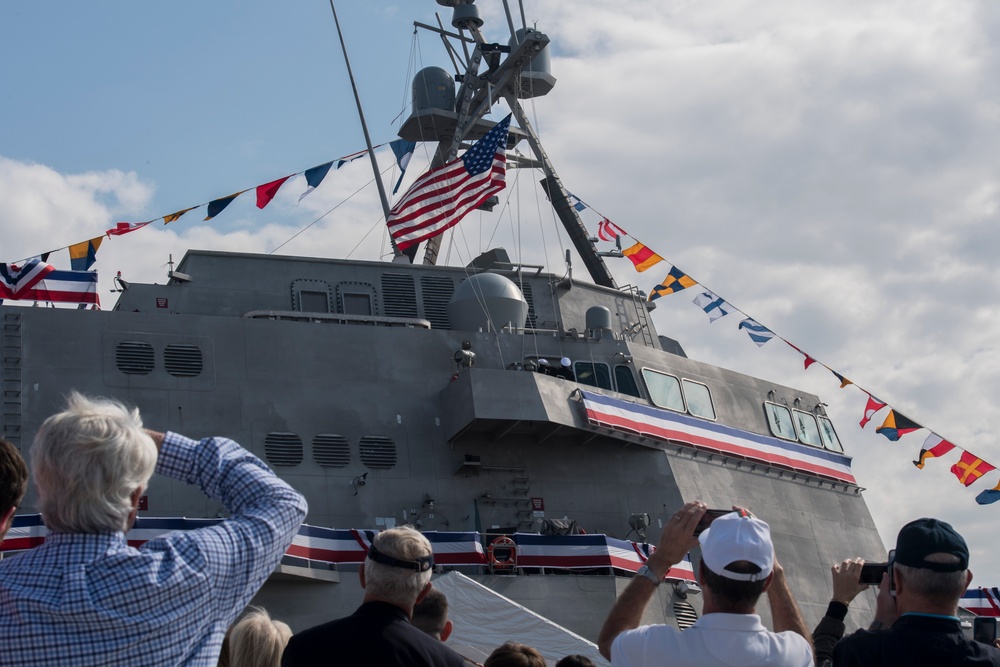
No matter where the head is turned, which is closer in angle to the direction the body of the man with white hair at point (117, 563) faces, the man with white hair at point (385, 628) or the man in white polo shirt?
the man with white hair

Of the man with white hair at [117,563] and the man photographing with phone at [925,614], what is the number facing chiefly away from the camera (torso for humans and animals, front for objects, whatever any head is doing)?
2

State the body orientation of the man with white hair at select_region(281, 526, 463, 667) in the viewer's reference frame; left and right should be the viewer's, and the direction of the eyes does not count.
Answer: facing away from the viewer

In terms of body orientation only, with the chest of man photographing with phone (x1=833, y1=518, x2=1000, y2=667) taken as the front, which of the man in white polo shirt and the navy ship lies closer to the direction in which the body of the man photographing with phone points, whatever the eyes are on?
the navy ship

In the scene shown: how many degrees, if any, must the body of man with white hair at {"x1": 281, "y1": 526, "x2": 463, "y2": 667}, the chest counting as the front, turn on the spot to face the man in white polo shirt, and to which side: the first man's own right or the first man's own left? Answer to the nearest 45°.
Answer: approximately 135° to the first man's own right

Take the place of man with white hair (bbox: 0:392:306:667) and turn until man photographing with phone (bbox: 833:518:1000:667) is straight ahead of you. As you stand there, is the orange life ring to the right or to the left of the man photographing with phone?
left

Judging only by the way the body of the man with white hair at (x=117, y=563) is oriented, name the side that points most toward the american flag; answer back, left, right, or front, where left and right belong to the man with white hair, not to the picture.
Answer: front

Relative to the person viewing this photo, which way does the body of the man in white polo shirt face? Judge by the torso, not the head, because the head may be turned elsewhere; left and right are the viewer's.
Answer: facing away from the viewer

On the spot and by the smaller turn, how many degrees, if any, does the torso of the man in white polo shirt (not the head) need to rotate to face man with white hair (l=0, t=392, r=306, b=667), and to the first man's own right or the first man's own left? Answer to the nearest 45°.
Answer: approximately 135° to the first man's own left

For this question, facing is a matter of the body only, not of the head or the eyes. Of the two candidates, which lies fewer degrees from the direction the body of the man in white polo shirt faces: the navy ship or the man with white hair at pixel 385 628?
the navy ship

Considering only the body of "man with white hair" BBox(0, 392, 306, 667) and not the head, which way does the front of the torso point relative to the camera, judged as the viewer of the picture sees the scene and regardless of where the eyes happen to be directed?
away from the camera

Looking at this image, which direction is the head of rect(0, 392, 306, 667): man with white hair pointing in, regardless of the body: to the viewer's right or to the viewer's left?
to the viewer's right

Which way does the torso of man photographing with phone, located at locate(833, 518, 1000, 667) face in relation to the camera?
away from the camera

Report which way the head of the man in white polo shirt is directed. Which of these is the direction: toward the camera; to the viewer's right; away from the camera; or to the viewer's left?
away from the camera

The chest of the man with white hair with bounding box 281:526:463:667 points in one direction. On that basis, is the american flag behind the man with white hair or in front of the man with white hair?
in front
